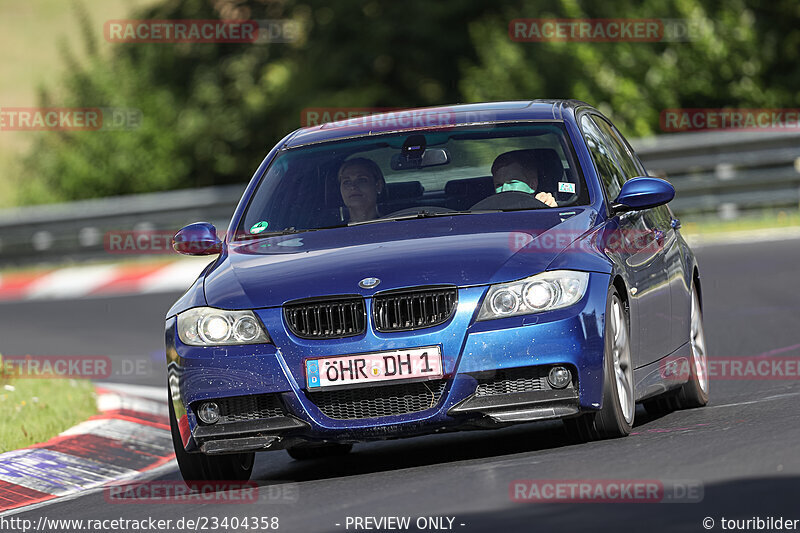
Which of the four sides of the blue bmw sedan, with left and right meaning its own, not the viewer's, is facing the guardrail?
back

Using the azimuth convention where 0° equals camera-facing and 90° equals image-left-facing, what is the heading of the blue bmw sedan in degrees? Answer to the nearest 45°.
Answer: approximately 0°

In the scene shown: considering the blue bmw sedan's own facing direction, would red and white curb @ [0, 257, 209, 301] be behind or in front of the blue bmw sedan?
behind
